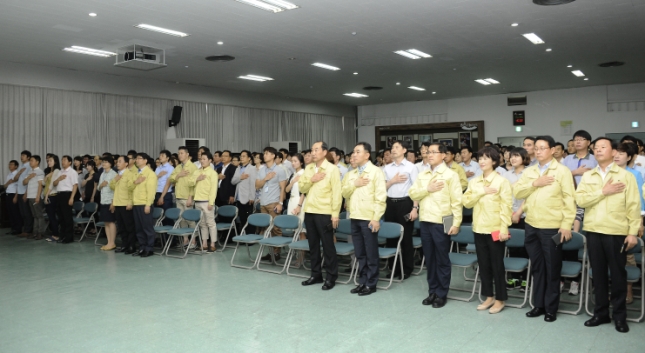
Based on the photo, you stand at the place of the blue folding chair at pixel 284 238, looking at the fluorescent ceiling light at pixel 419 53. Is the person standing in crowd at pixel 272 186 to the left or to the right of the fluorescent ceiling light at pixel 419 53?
left

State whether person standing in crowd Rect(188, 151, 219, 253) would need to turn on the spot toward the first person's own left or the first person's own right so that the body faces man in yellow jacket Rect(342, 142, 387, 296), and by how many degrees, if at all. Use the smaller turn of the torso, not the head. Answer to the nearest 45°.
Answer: approximately 90° to the first person's own left

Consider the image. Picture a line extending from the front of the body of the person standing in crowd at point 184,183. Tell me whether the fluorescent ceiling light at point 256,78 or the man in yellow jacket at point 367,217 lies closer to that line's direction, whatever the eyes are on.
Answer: the man in yellow jacket

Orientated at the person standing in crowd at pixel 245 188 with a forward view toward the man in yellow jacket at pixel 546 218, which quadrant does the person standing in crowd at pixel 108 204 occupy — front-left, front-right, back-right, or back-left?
back-right
